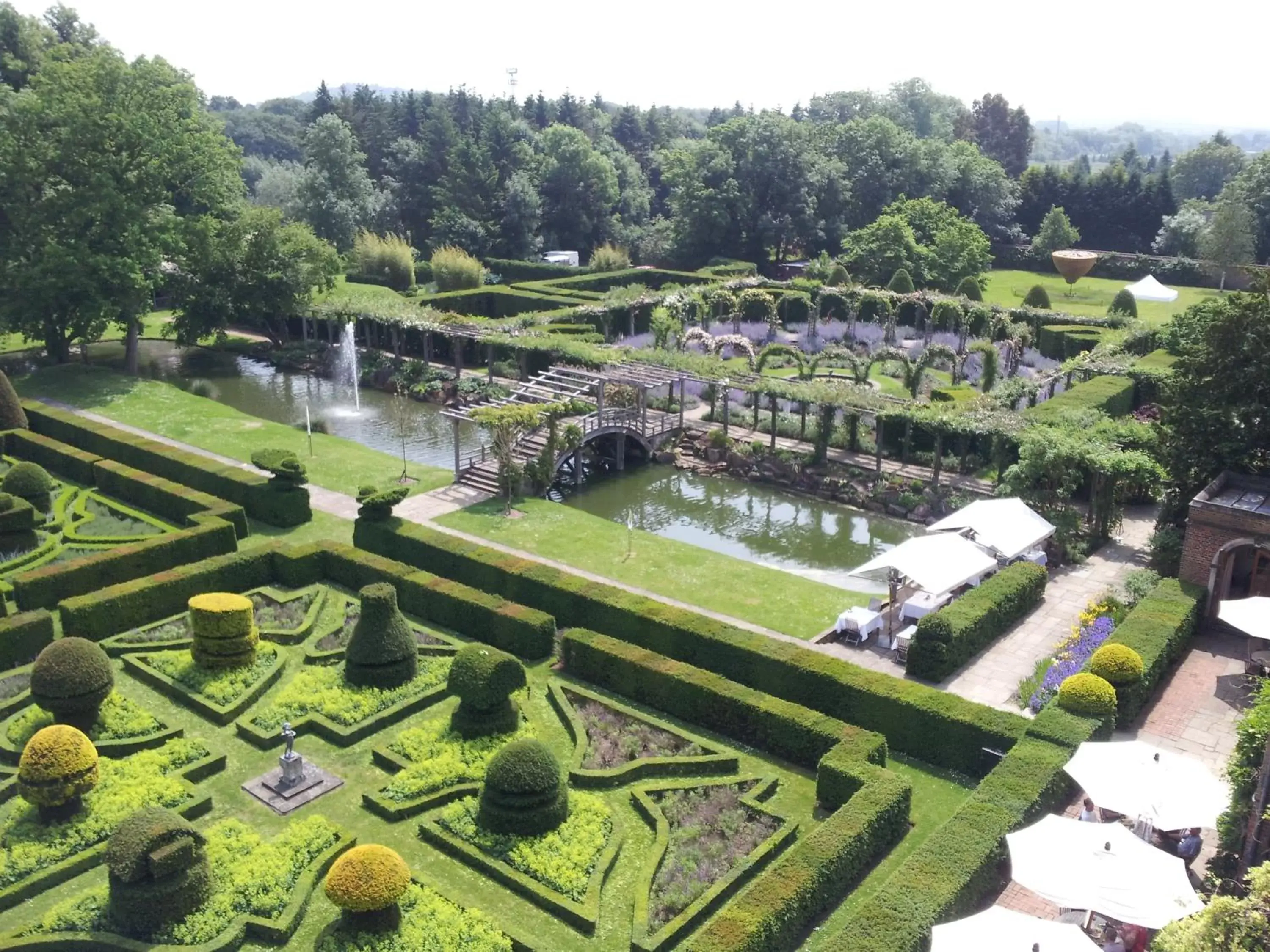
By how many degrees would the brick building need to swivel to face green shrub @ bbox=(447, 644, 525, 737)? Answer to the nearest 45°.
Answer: approximately 45° to its right

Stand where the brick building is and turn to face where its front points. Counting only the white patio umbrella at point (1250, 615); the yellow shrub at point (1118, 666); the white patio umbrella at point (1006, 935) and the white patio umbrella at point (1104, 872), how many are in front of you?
4

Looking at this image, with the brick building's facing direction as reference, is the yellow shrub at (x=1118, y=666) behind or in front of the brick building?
in front

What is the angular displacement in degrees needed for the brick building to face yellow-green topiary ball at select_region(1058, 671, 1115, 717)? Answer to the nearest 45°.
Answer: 0° — it already faces it

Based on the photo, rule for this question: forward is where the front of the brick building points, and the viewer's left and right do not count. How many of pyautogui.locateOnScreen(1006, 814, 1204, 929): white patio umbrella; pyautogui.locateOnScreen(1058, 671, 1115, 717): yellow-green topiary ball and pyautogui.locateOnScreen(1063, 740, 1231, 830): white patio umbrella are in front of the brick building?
3

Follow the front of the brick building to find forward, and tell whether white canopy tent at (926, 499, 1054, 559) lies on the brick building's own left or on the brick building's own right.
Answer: on the brick building's own right

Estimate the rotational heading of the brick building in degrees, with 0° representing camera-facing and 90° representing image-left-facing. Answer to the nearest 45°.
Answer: approximately 0°

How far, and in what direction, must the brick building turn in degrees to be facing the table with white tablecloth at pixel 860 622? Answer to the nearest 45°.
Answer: approximately 45° to its right

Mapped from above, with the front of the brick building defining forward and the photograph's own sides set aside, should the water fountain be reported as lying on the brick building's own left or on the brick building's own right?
on the brick building's own right

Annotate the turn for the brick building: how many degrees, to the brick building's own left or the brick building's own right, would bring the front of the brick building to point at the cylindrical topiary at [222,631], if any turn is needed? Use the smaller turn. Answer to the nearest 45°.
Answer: approximately 45° to the brick building's own right

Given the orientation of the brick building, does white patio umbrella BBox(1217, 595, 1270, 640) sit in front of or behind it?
in front

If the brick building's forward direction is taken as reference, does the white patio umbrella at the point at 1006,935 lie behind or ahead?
ahead
